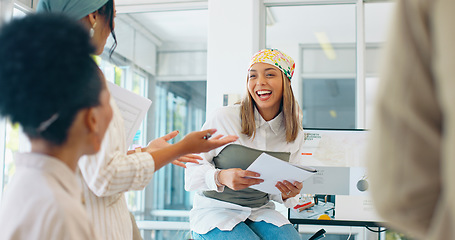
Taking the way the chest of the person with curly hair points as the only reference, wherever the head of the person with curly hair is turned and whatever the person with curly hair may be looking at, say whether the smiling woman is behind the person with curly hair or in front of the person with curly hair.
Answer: in front

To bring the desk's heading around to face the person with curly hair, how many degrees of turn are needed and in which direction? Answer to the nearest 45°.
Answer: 0° — it already faces them

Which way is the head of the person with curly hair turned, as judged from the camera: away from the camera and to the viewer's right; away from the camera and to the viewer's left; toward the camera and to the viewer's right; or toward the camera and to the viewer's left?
away from the camera and to the viewer's right

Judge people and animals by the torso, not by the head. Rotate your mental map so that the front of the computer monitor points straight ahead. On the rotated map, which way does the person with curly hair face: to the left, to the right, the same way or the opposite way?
the opposite way

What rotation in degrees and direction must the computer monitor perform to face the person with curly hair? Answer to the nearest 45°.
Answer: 0° — it already faces them

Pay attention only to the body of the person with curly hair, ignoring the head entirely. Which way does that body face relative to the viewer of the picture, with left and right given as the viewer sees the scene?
facing away from the viewer and to the right of the viewer

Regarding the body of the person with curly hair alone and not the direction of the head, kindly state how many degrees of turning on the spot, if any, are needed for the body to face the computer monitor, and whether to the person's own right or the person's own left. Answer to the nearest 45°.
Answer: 0° — they already face it

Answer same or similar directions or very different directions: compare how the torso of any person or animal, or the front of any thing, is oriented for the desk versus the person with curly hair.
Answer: very different directions
